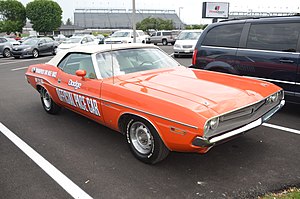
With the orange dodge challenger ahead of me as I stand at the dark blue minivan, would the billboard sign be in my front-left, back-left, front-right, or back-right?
back-right

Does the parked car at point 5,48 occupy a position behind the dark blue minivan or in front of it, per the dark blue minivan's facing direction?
behind

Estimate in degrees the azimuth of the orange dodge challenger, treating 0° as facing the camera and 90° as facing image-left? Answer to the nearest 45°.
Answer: approximately 315°

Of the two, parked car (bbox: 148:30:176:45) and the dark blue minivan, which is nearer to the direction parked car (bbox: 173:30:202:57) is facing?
the dark blue minivan

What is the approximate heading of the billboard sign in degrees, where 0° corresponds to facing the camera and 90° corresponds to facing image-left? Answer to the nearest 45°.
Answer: approximately 0°

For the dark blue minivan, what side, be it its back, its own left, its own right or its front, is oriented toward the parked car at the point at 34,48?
back

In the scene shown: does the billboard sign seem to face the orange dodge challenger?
yes

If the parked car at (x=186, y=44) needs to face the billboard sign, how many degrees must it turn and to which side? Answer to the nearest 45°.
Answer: approximately 180°
